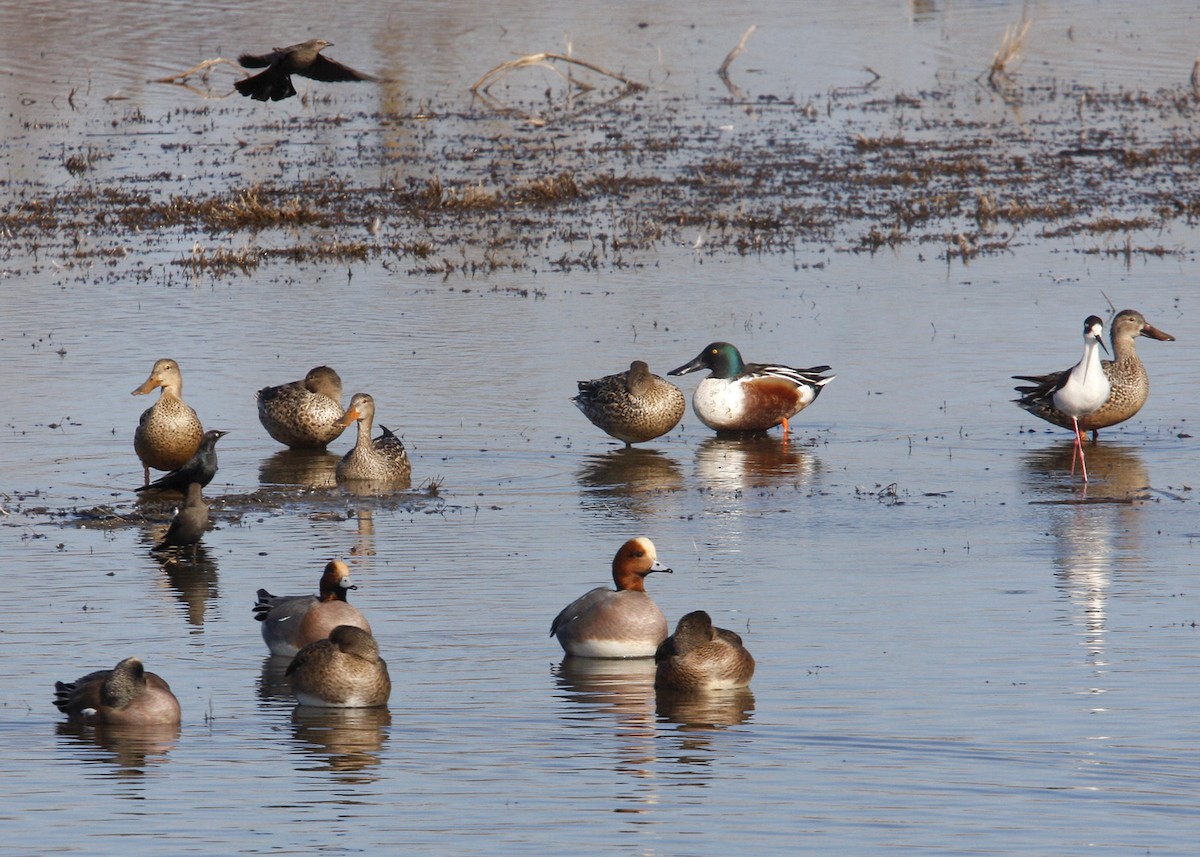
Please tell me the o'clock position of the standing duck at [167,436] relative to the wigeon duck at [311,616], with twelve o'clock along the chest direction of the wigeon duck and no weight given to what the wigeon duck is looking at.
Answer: The standing duck is roughly at 7 o'clock from the wigeon duck.

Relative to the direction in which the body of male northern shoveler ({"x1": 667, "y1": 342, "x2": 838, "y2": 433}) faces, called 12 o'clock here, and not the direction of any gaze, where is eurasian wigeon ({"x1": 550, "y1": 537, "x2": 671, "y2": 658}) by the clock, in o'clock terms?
The eurasian wigeon is roughly at 9 o'clock from the male northern shoveler.

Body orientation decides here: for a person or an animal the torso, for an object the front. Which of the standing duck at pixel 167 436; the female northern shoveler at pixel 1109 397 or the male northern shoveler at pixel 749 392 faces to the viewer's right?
the female northern shoveler

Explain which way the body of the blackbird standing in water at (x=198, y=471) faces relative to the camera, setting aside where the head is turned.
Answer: to the viewer's right

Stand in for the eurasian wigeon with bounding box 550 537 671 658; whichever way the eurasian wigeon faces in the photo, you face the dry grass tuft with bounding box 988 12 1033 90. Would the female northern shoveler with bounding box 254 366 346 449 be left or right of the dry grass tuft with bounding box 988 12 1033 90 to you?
left

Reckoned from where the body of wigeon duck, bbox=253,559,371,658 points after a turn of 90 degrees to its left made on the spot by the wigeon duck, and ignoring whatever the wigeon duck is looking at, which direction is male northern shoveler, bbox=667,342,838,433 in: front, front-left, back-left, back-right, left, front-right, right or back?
front

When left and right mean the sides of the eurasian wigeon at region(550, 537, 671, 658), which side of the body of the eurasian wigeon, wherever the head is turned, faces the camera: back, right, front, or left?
right

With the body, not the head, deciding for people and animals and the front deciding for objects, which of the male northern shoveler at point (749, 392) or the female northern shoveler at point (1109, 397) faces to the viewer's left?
the male northern shoveler

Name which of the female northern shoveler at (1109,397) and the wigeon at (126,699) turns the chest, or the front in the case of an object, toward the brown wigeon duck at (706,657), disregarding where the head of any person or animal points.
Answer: the wigeon at (126,699)
